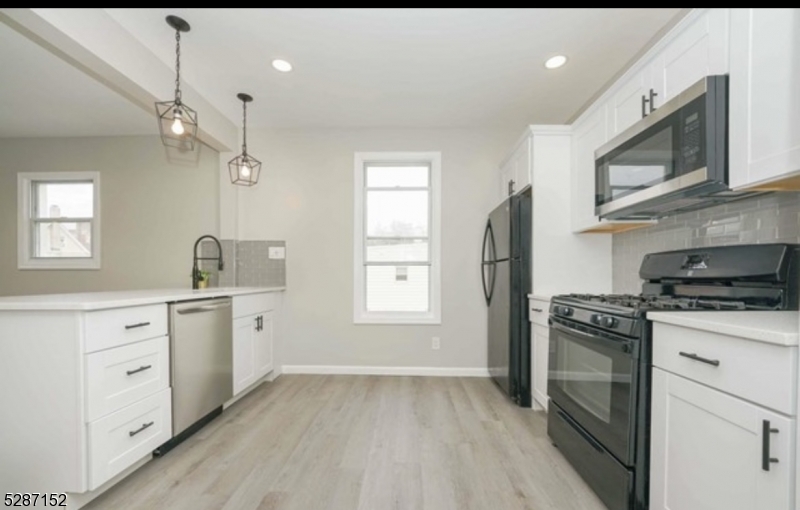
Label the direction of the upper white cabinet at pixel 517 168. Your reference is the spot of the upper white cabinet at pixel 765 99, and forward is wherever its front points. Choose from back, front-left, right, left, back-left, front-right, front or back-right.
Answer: right

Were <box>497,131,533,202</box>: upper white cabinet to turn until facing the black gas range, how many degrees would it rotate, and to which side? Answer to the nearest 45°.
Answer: approximately 45° to its left

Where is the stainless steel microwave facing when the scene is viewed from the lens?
facing the viewer and to the left of the viewer

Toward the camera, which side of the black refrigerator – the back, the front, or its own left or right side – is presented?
left

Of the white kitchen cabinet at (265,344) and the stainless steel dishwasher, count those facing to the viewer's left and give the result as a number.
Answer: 0

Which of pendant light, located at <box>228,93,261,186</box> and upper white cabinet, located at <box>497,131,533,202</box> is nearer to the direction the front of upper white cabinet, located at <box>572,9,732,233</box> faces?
the pendant light

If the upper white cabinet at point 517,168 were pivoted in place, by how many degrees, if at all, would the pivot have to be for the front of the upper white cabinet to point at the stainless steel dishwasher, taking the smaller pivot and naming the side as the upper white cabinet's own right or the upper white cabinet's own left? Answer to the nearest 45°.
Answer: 0° — it already faces it

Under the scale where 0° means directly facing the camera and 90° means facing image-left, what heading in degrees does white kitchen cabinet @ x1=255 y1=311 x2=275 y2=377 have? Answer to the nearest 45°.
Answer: approximately 315°

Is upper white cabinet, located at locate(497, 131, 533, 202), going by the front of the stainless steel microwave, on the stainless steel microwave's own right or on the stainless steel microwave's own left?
on the stainless steel microwave's own right
